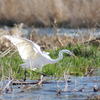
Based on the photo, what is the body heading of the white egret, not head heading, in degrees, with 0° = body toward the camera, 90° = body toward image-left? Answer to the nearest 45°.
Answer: approximately 270°
